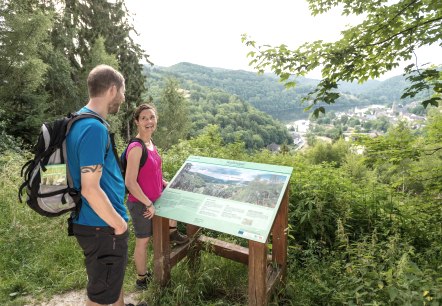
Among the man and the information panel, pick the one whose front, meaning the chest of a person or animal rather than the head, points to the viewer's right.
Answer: the man

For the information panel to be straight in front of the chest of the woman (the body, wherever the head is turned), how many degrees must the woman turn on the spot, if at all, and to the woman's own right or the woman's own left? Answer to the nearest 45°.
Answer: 0° — they already face it

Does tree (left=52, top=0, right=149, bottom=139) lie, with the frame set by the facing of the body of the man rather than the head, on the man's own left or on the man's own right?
on the man's own left

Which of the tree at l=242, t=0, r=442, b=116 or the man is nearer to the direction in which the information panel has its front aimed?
the man

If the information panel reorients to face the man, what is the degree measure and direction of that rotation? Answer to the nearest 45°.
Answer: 0° — it already faces them

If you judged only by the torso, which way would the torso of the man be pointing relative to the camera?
to the viewer's right

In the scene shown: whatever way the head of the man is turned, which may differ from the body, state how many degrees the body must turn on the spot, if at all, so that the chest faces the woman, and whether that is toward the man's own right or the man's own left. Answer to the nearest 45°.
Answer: approximately 45° to the man's own left

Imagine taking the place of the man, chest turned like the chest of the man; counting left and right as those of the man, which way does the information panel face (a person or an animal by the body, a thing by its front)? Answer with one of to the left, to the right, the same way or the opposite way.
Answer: the opposite way

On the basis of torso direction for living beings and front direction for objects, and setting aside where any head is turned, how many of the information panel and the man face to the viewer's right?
1
